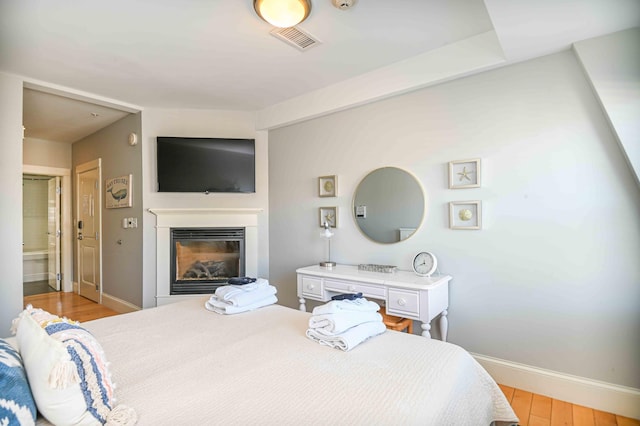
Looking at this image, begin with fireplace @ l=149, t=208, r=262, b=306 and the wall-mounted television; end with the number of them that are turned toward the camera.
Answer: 2

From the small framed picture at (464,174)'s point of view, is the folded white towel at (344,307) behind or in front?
in front

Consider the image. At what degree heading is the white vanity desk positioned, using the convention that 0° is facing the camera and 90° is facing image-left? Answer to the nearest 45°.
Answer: approximately 45°

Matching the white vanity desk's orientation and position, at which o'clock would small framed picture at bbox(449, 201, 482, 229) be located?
The small framed picture is roughly at 7 o'clock from the white vanity desk.

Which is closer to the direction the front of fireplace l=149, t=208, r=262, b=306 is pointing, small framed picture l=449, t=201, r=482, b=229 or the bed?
the bed

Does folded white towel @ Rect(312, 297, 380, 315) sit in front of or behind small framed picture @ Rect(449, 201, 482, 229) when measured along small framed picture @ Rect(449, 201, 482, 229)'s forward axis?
in front

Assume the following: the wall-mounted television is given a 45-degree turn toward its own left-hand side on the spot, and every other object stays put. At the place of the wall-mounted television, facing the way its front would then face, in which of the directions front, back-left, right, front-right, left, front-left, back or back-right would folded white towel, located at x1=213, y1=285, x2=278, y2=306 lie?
front-right

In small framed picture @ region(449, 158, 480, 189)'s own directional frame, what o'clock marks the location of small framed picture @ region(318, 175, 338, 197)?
small framed picture @ region(318, 175, 338, 197) is roughly at 2 o'clock from small framed picture @ region(449, 158, 480, 189).

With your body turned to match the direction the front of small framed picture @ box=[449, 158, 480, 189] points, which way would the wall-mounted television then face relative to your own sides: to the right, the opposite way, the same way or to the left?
to the left

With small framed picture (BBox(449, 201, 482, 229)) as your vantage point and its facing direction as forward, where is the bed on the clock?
The bed is roughly at 11 o'clock from the small framed picture.

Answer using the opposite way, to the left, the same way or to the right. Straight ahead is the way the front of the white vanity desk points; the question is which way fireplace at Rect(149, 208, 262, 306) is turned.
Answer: to the left

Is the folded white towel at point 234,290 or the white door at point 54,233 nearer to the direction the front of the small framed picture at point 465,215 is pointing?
the folded white towel

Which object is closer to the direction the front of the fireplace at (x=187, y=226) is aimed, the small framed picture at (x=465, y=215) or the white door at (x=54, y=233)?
the small framed picture

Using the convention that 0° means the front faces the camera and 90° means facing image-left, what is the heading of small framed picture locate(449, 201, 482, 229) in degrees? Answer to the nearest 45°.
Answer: approximately 45°

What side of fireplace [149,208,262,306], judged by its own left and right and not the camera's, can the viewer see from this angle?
front

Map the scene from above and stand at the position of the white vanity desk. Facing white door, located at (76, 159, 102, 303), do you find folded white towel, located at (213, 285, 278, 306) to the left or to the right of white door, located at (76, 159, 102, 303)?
left

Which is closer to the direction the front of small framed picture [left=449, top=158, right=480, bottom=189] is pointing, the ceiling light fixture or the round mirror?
the ceiling light fixture

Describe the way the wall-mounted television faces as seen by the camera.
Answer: facing the viewer
